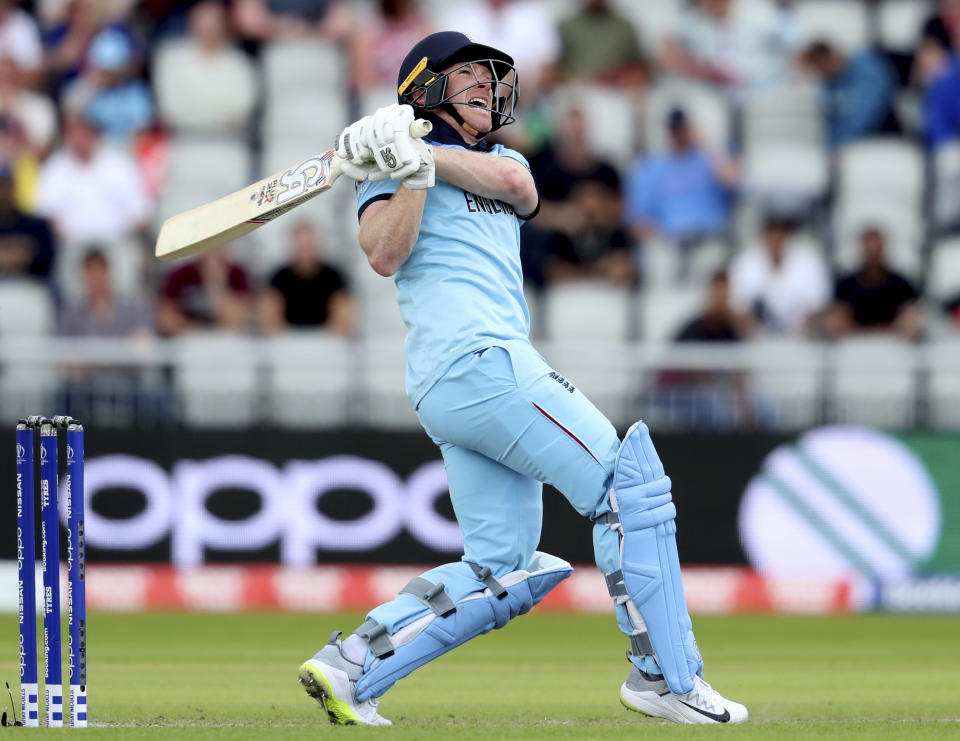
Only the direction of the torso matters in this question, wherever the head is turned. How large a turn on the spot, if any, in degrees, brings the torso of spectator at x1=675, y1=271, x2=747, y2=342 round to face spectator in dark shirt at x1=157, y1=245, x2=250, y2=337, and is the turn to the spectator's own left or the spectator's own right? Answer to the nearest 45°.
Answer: approximately 90° to the spectator's own right

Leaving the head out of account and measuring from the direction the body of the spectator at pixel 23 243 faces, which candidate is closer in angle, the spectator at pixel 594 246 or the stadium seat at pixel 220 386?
the stadium seat

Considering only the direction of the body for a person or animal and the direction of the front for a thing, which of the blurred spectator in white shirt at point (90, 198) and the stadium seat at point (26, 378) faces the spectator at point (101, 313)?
the blurred spectator in white shirt

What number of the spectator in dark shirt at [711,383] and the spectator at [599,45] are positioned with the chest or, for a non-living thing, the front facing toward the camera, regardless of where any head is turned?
2

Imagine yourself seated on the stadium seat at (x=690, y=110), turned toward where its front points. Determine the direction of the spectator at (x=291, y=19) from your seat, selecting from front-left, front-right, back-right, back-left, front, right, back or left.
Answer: right

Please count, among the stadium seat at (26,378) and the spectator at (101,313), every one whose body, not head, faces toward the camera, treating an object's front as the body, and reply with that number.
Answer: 2
